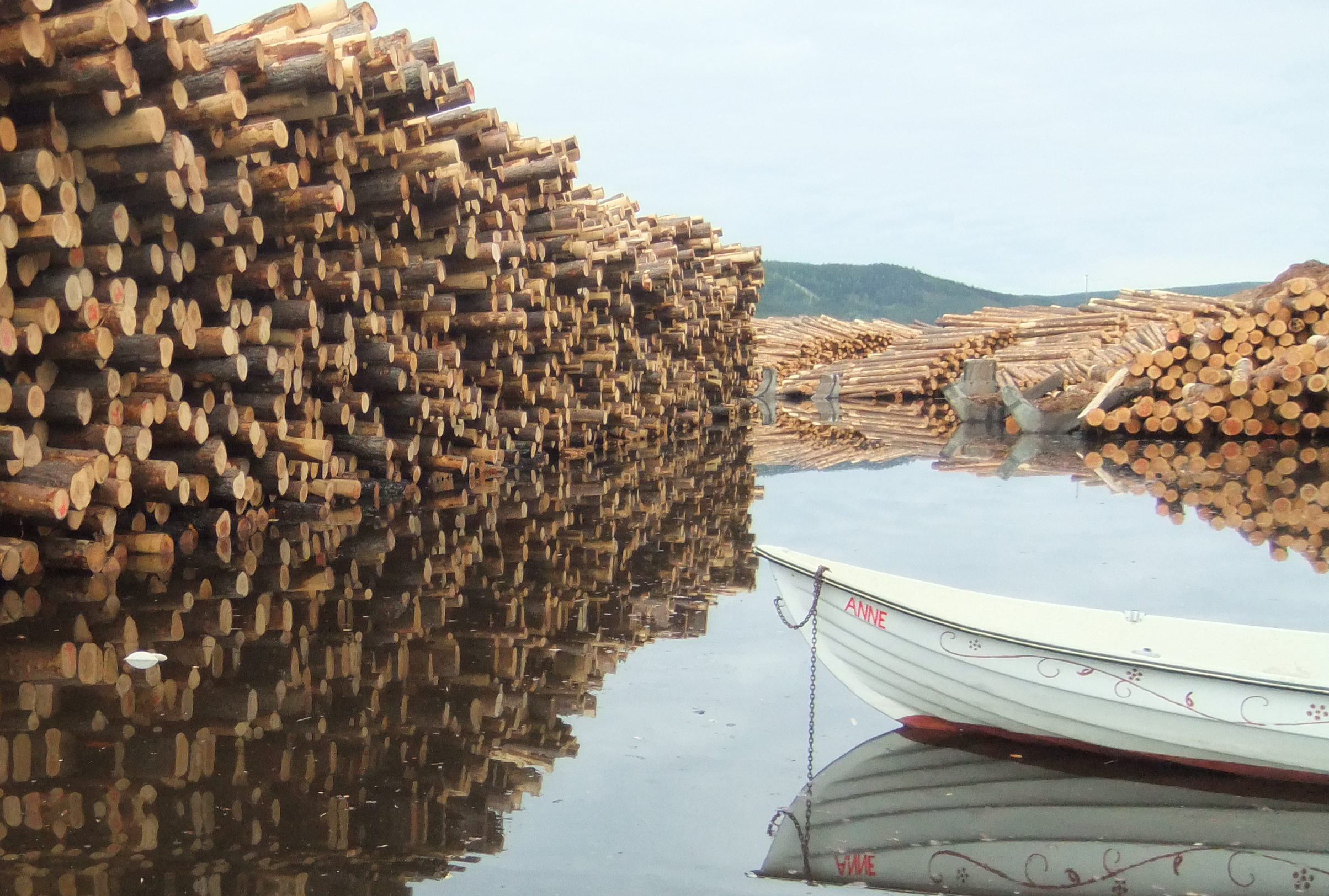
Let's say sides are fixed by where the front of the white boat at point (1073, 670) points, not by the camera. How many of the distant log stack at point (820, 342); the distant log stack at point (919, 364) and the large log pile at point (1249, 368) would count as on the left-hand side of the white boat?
0

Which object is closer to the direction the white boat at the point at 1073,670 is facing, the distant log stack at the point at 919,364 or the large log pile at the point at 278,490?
the large log pile

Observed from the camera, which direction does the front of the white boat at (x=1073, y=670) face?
facing to the left of the viewer

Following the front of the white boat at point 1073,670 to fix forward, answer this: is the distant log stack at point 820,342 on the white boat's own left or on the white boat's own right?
on the white boat's own right

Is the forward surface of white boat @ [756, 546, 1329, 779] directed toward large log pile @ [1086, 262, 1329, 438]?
no

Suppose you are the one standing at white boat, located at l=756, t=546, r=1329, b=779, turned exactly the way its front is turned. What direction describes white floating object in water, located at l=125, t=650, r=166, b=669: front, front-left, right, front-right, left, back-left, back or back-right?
front

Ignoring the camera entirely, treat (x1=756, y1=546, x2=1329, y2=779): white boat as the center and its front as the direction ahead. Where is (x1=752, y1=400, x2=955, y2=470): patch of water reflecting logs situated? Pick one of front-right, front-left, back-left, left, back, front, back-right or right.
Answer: right

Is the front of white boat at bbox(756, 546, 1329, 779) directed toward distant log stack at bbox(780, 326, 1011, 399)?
no
